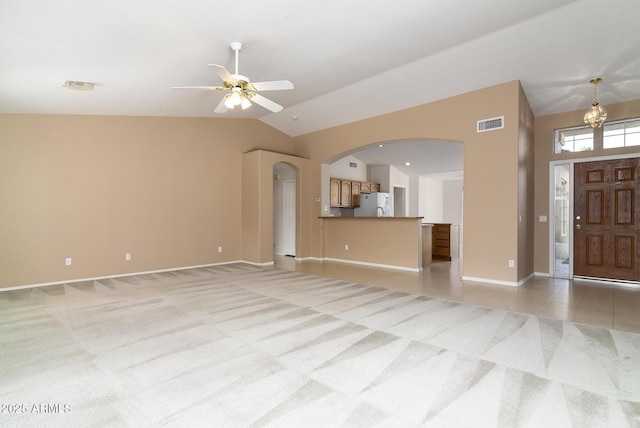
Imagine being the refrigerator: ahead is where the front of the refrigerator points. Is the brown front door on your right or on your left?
on your left

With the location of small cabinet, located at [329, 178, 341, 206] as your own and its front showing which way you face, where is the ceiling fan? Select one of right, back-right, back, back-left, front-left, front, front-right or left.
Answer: front-right

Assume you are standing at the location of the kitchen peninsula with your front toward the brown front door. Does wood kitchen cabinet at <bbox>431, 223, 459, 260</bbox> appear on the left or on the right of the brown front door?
left

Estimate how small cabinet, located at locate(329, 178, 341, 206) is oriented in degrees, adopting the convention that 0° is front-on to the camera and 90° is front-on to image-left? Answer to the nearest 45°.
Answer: approximately 315°

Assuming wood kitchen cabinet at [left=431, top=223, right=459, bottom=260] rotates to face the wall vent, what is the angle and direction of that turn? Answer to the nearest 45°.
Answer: approximately 45° to its left

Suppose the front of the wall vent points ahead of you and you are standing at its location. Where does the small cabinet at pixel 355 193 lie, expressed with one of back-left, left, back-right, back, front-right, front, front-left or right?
right

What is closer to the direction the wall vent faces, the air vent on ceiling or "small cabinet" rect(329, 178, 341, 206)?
the air vent on ceiling

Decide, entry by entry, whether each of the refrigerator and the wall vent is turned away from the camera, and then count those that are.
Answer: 0

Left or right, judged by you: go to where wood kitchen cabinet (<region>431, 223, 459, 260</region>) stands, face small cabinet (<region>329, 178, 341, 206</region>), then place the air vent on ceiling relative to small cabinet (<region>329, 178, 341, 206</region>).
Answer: left

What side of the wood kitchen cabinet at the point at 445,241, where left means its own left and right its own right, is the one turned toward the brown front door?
left

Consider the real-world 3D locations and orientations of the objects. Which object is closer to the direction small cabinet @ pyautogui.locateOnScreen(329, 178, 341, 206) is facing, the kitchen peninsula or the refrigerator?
the kitchen peninsula

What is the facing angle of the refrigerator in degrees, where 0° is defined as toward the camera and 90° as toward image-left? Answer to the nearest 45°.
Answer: approximately 45°

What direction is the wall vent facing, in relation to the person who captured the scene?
facing the viewer and to the left of the viewer

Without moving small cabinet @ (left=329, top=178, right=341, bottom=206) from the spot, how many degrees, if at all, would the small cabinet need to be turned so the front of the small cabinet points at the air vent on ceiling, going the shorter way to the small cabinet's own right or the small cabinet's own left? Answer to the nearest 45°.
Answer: approximately 90° to the small cabinet's own right
